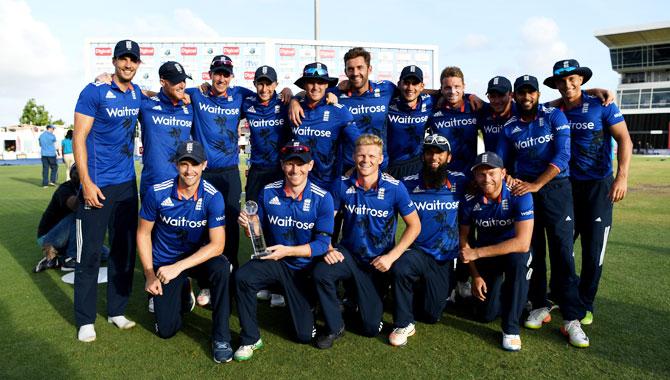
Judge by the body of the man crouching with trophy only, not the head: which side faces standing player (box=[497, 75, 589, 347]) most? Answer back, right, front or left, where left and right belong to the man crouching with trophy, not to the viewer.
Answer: left

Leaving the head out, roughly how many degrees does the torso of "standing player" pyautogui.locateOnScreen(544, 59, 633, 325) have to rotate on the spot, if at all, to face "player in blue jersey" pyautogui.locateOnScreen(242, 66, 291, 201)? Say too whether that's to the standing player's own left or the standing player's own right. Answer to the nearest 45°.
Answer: approximately 45° to the standing player's own right

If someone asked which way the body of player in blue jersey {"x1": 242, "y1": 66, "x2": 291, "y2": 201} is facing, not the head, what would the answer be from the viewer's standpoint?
toward the camera

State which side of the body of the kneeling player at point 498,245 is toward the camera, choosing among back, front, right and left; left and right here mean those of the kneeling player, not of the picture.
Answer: front

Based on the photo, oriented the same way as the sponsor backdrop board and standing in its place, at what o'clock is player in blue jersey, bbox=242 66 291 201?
The player in blue jersey is roughly at 12 o'clock from the sponsor backdrop board.

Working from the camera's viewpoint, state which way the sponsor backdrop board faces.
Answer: facing the viewer

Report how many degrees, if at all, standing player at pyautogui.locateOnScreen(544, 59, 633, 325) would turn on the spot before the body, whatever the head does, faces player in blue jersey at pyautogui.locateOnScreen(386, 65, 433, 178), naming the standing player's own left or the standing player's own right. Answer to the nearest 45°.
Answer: approximately 45° to the standing player's own right

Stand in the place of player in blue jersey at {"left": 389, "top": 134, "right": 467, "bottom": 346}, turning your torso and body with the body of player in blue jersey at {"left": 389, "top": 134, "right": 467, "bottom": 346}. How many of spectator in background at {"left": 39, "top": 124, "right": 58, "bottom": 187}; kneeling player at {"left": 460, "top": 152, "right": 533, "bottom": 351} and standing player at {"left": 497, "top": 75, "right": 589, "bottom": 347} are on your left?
2

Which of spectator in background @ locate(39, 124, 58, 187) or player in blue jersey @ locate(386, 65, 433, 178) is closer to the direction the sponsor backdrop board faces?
the player in blue jersey

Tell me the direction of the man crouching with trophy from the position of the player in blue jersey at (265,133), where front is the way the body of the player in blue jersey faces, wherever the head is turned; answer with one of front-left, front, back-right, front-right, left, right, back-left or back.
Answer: front

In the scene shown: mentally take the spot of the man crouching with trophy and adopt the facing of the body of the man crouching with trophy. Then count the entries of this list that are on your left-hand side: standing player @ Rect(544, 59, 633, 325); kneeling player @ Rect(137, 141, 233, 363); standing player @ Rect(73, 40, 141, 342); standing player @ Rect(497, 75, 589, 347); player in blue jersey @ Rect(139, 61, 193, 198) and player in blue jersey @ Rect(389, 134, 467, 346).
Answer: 3
